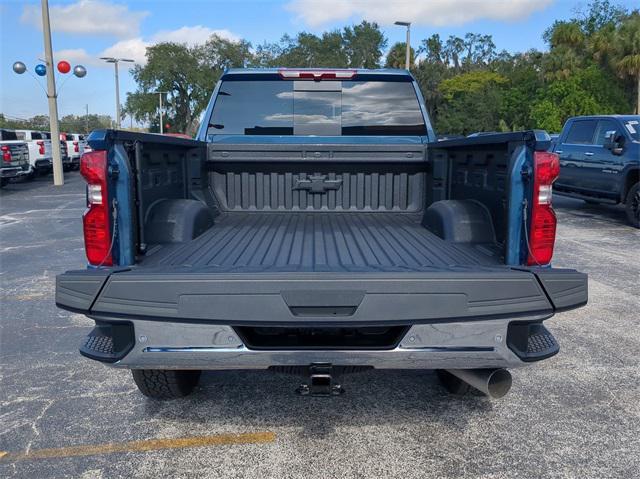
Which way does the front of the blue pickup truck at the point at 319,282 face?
away from the camera

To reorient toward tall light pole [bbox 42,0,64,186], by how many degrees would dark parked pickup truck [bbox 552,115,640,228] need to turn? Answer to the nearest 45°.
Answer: approximately 135° to its right

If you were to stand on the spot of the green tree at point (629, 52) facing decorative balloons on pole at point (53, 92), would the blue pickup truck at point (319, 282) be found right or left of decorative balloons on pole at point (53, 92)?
left

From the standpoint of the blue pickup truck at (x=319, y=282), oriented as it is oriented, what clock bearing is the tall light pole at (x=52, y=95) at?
The tall light pole is roughly at 11 o'clock from the blue pickup truck.

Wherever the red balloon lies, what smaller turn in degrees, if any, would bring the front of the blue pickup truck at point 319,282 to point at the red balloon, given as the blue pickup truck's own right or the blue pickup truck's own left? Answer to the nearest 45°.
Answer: approximately 45° to the blue pickup truck's own left

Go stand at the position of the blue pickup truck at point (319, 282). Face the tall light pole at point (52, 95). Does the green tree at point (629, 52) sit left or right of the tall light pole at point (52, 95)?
right

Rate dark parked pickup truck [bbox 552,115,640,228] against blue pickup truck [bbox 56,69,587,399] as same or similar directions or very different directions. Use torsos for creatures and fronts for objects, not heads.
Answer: very different directions

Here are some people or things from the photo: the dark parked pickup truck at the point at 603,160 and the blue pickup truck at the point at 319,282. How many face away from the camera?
1

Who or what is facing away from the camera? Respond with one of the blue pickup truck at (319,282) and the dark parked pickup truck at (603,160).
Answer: the blue pickup truck

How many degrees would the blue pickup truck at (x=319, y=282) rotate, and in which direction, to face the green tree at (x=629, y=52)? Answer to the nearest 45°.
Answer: approximately 45° to its right

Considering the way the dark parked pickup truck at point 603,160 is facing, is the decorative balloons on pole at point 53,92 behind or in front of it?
behind
